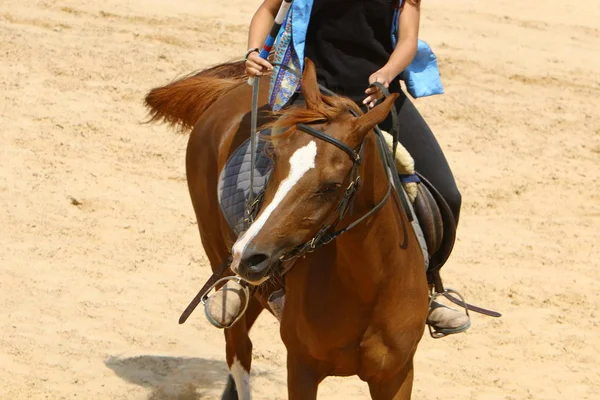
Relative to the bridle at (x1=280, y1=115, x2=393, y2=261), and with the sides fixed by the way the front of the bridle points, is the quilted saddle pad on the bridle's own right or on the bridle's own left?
on the bridle's own right

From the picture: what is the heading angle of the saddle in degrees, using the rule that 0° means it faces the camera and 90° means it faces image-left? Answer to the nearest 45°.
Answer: approximately 0°

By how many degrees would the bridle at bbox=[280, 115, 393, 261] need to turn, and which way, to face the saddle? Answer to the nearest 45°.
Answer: approximately 135° to its right

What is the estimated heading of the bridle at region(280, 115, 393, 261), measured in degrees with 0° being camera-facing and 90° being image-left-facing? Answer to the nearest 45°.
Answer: approximately 45°

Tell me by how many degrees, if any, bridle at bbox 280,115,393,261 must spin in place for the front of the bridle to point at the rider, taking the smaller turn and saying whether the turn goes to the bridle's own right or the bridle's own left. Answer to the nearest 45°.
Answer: approximately 135° to the bridle's own right

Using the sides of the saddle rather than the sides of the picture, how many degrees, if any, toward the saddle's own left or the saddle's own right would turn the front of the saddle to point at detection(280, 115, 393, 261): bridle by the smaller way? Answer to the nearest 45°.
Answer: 0° — it already faces it
